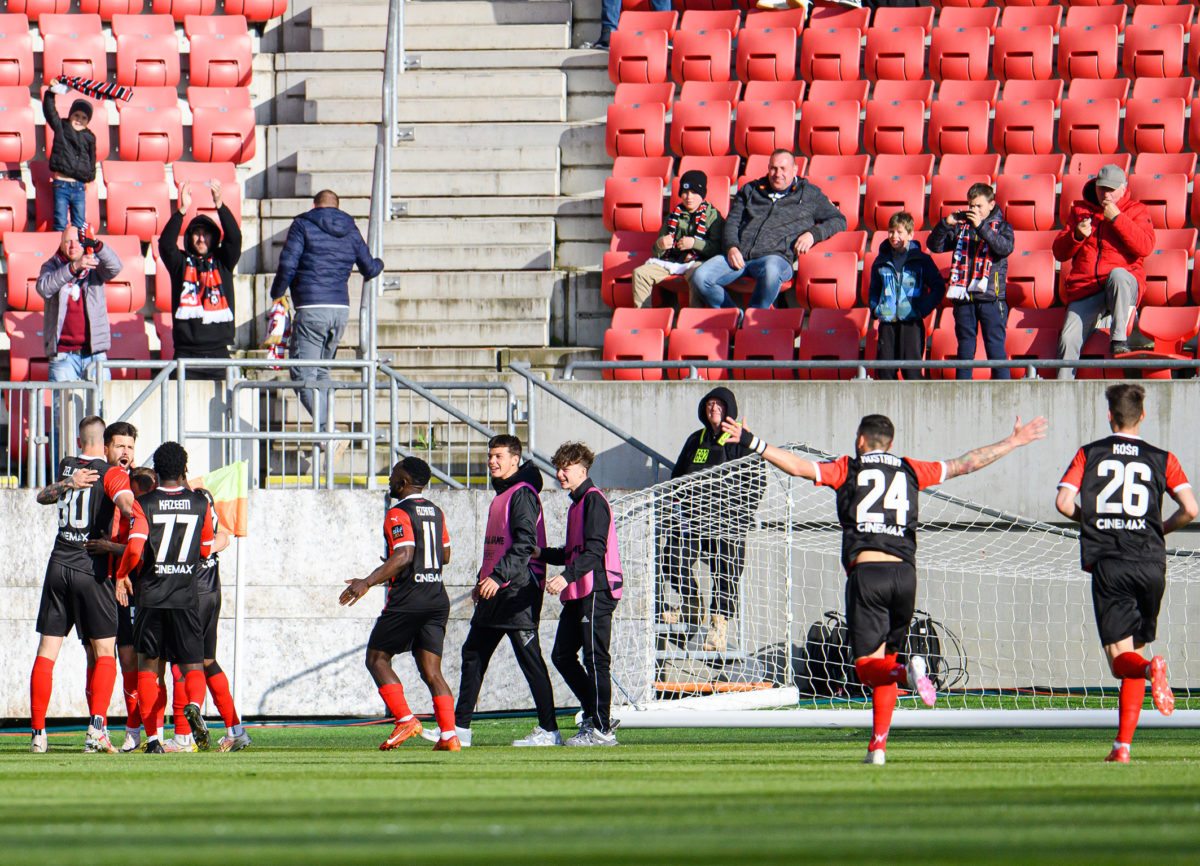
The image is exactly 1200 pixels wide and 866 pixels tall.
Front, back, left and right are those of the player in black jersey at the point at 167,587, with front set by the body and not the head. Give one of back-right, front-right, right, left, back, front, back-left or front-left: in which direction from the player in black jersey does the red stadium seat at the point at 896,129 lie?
front-right

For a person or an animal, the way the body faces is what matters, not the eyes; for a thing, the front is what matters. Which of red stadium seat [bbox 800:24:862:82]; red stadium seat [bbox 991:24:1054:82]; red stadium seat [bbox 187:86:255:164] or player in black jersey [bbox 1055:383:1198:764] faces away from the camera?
the player in black jersey

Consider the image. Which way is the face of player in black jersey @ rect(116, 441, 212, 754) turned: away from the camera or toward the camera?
away from the camera

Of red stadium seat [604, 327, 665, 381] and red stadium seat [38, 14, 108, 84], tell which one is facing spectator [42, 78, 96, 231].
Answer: red stadium seat [38, 14, 108, 84]

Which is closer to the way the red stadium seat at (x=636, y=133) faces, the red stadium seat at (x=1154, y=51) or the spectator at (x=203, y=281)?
the spectator

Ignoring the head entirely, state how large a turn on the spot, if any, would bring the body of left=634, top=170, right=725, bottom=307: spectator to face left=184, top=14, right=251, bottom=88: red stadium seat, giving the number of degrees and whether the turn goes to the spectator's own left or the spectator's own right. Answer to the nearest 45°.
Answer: approximately 90° to the spectator's own right

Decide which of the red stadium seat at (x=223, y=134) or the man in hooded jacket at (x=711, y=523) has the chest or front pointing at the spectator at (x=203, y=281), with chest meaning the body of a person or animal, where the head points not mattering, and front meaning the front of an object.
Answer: the red stadium seat

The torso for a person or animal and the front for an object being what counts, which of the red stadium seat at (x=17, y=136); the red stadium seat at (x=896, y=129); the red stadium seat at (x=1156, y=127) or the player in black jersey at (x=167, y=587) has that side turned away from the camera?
the player in black jersey

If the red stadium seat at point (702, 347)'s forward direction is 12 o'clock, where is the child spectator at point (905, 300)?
The child spectator is roughly at 10 o'clock from the red stadium seat.

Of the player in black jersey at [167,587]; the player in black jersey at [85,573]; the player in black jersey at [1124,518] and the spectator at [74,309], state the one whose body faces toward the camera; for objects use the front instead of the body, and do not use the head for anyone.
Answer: the spectator

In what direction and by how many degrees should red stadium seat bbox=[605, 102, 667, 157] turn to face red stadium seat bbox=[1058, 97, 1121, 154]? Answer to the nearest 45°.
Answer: approximately 90° to its left

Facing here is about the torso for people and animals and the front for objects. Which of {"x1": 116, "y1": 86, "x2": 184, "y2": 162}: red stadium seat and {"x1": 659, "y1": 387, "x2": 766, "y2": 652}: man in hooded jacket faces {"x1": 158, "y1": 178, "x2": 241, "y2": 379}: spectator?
the red stadium seat

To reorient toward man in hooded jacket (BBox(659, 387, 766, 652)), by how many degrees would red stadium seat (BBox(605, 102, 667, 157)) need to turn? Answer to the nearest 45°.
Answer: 0° — it already faces them
